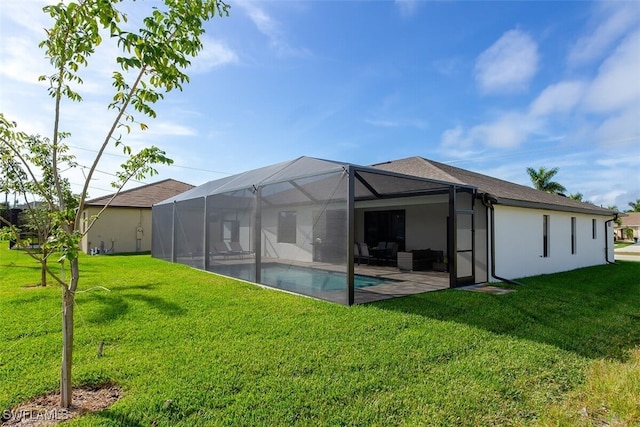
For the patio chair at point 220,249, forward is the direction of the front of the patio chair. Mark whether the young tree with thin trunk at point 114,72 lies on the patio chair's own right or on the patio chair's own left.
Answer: on the patio chair's own right

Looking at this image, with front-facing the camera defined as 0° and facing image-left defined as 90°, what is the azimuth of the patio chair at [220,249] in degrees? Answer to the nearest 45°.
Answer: approximately 315°

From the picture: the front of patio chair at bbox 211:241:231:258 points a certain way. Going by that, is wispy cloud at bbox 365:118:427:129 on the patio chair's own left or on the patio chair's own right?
on the patio chair's own left
